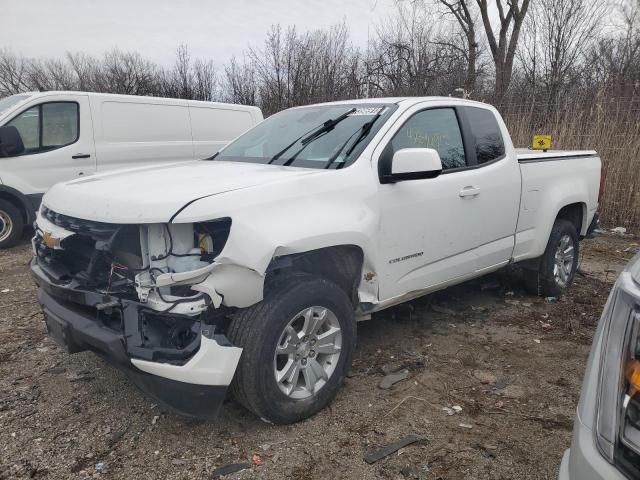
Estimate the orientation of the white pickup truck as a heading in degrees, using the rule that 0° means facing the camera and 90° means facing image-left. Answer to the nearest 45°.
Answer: approximately 45°

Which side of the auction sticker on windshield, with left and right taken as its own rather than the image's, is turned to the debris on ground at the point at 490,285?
back

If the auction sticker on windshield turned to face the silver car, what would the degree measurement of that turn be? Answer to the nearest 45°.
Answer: approximately 45° to its left

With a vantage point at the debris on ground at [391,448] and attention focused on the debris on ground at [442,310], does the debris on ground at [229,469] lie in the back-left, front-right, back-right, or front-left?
back-left

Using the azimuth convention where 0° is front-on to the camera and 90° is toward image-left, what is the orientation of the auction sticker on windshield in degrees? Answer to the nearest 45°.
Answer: approximately 45°
